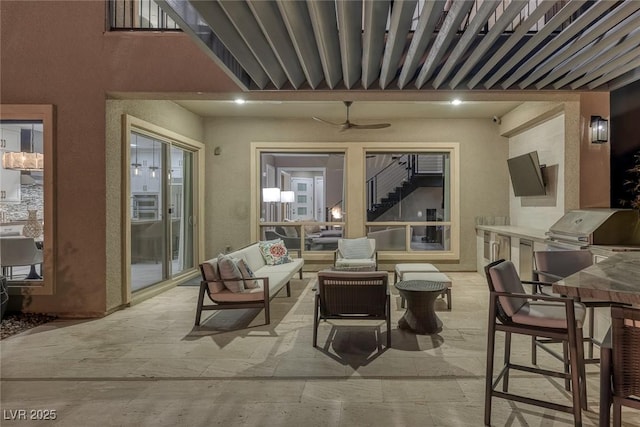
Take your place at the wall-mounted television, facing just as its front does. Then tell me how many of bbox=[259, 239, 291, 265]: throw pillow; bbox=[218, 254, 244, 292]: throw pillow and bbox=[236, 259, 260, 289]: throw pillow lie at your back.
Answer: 0

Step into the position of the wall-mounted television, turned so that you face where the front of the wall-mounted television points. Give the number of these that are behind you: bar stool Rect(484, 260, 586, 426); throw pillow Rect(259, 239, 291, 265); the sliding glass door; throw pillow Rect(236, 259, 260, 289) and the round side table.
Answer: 0

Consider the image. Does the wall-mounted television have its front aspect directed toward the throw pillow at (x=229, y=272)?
yes

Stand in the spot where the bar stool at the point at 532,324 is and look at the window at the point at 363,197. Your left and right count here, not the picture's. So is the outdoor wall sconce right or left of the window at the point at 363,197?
right

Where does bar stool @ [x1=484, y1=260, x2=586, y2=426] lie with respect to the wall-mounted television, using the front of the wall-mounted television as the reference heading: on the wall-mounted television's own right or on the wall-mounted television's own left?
on the wall-mounted television's own left

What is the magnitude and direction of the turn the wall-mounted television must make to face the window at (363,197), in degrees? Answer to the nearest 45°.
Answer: approximately 45° to its right

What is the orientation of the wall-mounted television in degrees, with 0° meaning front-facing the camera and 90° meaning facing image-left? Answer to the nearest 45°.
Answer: approximately 45°

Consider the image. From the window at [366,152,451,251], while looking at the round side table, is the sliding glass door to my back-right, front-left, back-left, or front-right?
front-right

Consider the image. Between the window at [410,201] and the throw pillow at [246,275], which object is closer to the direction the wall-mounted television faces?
the throw pillow

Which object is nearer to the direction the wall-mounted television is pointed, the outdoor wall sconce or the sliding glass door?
the sliding glass door

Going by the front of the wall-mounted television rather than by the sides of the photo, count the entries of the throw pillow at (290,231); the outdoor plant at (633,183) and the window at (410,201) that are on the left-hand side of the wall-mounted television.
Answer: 1

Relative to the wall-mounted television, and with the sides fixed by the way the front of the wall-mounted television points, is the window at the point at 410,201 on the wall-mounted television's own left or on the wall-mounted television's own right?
on the wall-mounted television's own right

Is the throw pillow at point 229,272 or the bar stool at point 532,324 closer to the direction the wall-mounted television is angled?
the throw pillow

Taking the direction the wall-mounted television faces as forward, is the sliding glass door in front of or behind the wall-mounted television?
in front

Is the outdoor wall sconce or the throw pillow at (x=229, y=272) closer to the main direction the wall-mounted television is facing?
the throw pillow

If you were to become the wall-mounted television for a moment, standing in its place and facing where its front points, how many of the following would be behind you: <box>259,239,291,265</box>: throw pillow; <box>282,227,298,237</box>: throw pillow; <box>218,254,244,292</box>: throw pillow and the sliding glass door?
0

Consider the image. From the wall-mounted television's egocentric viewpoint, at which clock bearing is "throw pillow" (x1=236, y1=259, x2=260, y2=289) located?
The throw pillow is roughly at 12 o'clock from the wall-mounted television.

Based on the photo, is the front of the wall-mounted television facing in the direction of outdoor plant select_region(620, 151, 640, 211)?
no
